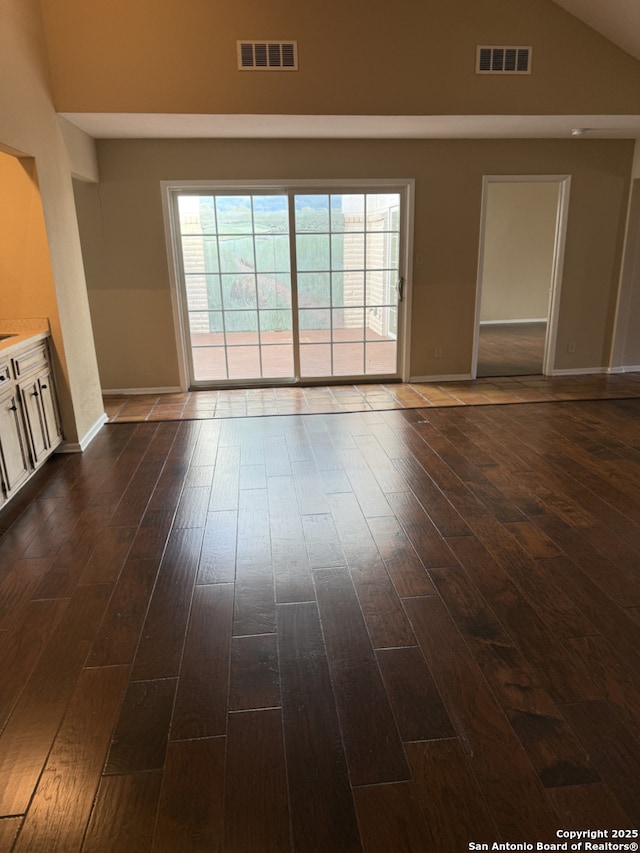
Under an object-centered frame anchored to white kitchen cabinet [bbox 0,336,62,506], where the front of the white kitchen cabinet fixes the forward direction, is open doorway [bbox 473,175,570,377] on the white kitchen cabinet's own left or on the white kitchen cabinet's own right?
on the white kitchen cabinet's own left

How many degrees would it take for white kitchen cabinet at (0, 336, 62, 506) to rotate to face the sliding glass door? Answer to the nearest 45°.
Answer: approximately 90° to its left

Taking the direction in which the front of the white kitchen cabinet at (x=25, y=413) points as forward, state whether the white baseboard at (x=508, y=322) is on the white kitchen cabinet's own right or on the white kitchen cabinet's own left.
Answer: on the white kitchen cabinet's own left

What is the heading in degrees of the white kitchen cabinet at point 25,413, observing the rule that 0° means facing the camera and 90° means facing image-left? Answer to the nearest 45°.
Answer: approximately 315°
